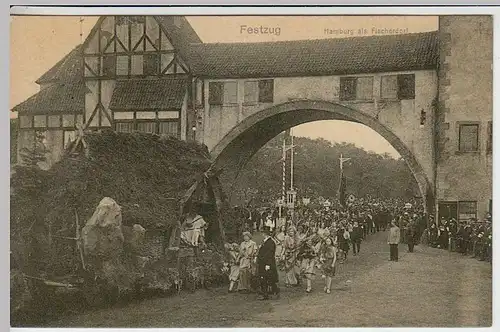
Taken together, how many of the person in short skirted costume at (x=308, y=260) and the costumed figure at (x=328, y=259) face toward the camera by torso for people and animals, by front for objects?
2

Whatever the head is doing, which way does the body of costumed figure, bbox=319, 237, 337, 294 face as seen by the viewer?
toward the camera

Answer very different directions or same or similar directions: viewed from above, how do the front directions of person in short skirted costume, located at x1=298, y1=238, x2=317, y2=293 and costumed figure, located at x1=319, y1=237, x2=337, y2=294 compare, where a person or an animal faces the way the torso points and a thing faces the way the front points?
same or similar directions

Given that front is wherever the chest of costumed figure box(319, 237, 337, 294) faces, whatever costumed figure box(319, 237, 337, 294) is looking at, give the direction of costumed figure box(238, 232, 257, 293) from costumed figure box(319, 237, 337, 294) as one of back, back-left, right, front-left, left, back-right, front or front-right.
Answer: right

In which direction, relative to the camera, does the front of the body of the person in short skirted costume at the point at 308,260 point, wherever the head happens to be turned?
toward the camera
